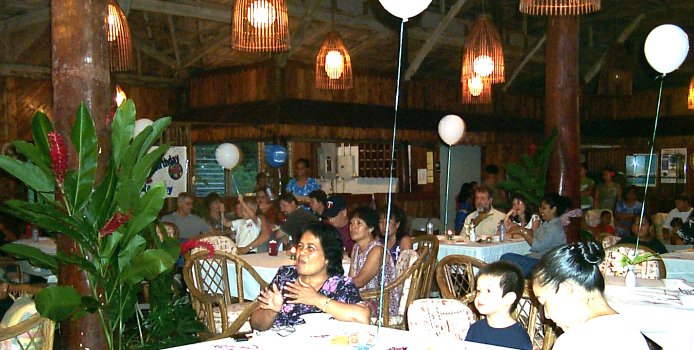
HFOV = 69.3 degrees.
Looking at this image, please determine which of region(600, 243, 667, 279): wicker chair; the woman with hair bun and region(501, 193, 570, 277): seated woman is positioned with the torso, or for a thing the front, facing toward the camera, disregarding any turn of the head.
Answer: the wicker chair

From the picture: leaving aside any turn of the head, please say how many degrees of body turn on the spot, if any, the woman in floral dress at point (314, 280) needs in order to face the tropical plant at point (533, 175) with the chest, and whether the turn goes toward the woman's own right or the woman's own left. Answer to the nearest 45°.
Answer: approximately 180°

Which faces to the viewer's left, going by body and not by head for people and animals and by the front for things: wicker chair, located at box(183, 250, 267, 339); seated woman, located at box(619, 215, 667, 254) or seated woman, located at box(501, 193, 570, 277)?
seated woman, located at box(501, 193, 570, 277)

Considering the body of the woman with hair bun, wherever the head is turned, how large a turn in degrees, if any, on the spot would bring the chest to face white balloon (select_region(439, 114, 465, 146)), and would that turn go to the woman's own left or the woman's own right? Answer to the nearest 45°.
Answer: approximately 45° to the woman's own right

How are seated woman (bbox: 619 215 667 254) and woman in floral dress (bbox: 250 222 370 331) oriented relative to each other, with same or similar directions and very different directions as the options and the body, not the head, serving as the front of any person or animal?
same or similar directions

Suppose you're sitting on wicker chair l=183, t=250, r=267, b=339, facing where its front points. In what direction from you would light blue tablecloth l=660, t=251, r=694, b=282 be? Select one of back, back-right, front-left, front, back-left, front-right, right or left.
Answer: front-left

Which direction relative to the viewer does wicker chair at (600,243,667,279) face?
toward the camera

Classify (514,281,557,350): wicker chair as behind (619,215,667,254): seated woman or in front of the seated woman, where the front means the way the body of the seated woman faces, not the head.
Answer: in front

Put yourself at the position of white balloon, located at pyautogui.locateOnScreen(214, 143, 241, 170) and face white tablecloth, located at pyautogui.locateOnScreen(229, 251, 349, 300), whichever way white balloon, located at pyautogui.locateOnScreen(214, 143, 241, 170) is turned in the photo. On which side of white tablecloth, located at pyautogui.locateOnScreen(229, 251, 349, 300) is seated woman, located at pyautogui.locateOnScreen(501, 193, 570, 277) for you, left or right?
left

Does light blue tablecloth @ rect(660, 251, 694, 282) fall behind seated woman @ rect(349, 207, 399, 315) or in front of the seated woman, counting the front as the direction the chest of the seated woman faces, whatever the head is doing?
behind

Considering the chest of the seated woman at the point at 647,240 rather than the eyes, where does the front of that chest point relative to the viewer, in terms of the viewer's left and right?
facing the viewer

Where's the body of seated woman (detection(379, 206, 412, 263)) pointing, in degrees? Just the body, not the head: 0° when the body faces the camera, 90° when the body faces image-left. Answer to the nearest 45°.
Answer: approximately 45°
